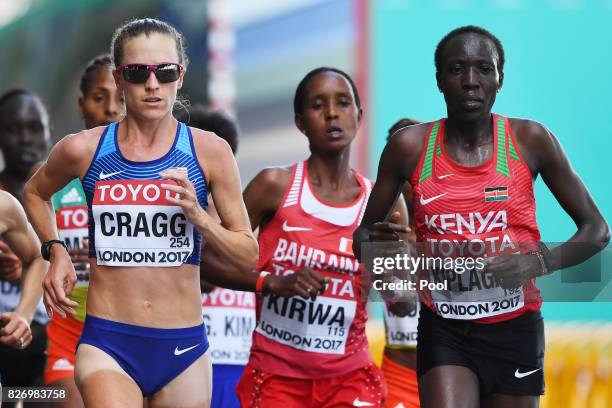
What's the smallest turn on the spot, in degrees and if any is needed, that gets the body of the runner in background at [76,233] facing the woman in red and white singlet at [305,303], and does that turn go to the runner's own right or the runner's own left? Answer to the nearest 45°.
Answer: approximately 45° to the runner's own left

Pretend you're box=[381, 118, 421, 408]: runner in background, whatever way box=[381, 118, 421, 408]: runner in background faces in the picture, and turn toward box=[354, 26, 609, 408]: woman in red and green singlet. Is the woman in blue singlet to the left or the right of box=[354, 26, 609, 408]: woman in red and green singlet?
right

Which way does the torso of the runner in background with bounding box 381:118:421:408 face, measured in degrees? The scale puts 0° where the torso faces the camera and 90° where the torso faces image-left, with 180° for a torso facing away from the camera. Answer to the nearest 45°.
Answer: approximately 0°

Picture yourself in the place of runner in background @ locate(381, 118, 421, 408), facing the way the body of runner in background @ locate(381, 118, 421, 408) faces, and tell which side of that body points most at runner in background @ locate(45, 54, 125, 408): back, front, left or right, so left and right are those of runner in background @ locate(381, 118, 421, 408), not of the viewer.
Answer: right

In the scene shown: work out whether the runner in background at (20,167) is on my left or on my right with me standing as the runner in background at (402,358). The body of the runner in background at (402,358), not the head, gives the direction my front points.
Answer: on my right

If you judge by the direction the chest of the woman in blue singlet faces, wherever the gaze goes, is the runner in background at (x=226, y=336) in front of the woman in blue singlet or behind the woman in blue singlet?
behind

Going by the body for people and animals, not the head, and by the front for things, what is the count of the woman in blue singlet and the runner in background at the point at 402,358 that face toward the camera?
2

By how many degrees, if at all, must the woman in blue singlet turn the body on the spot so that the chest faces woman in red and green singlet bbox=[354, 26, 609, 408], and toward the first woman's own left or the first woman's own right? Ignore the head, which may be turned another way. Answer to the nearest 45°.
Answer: approximately 90° to the first woman's own left

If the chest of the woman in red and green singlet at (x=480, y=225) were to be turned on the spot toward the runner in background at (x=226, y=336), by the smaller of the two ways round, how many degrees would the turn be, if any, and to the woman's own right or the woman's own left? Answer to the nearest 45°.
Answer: approximately 135° to the woman's own right
